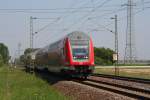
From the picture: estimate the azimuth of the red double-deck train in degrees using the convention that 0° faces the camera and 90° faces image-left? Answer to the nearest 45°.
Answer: approximately 315°
